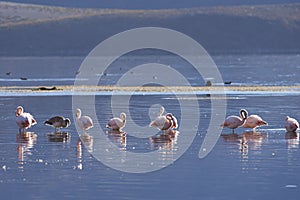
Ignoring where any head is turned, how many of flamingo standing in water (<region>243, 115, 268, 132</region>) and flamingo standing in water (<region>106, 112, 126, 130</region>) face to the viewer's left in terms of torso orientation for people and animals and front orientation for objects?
1

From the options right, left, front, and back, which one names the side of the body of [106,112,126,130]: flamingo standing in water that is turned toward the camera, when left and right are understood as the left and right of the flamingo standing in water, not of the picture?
right

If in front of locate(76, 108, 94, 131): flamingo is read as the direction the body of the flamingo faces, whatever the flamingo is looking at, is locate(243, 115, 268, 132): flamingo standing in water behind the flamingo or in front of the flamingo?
behind

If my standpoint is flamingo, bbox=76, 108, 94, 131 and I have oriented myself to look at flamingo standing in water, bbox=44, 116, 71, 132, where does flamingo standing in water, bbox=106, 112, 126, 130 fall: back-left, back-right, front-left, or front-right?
back-right

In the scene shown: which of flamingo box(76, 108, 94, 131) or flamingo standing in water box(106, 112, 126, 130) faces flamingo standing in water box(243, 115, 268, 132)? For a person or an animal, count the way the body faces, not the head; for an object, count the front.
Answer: flamingo standing in water box(106, 112, 126, 130)

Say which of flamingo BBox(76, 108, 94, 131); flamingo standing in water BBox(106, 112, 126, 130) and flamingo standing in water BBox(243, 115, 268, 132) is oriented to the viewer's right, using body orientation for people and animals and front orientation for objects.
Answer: flamingo standing in water BBox(106, 112, 126, 130)

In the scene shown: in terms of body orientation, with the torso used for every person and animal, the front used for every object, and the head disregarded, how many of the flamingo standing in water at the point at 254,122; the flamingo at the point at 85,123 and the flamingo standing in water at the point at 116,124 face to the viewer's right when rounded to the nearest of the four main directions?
1

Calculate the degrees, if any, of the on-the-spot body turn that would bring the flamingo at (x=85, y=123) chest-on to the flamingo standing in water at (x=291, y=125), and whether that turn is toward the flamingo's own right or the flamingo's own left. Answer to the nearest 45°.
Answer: approximately 180°

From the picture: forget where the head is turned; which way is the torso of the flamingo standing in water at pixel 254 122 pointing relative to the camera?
to the viewer's left

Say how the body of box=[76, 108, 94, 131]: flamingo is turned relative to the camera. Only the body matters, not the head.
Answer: to the viewer's left
